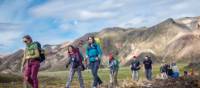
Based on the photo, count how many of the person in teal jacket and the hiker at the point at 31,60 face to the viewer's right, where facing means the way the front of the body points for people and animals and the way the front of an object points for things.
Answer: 0

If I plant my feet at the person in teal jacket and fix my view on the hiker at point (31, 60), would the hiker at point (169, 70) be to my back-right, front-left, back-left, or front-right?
back-right

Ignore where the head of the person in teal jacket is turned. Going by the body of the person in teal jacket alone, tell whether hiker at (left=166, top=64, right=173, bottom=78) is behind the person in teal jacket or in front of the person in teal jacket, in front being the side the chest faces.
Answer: behind

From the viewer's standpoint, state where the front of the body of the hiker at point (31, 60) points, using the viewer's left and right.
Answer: facing the viewer and to the left of the viewer

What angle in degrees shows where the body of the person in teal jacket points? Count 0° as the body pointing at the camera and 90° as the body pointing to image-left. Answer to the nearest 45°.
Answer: approximately 45°

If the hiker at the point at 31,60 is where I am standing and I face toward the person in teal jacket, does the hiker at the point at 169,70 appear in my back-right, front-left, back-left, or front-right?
front-left

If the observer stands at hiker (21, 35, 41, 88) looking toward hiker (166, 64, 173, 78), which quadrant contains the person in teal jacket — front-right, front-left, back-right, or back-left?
front-right

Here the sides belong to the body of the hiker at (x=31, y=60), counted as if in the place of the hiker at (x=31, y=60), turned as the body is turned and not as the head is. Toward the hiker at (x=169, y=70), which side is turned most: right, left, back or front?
back
